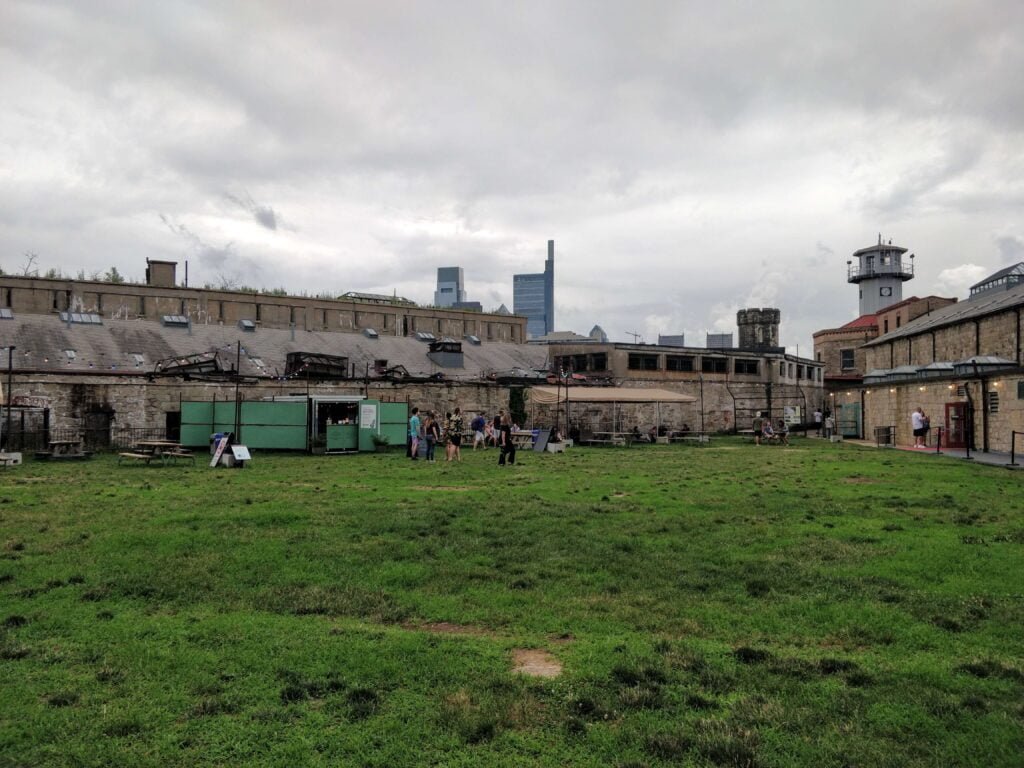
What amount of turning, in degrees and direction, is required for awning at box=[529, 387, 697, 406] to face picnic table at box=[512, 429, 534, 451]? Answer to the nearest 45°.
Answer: approximately 45° to its right

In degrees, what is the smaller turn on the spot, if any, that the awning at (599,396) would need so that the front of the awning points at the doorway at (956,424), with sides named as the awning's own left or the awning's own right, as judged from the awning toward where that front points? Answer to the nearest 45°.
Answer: approximately 90° to the awning's own left

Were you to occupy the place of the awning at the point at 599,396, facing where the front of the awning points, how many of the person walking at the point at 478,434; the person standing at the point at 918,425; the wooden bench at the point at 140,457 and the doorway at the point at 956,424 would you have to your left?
2

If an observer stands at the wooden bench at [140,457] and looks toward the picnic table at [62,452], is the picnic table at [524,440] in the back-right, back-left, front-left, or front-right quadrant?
back-right

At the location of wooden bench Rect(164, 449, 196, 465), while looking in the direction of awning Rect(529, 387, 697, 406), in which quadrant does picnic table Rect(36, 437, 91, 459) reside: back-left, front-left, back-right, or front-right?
back-left

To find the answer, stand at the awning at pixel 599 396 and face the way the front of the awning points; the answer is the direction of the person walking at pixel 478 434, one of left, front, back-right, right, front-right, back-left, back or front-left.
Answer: front-right

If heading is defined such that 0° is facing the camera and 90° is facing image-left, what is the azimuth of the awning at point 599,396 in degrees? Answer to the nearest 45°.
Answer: approximately 0°

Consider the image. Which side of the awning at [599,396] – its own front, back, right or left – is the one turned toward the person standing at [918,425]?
left

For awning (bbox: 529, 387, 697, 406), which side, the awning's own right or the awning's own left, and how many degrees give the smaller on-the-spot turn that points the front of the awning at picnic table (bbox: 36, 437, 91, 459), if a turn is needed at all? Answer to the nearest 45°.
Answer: approximately 45° to the awning's own right

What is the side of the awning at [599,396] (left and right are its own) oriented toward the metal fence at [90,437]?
right

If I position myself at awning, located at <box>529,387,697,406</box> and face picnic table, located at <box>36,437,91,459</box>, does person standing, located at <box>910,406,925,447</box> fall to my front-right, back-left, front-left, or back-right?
back-left
